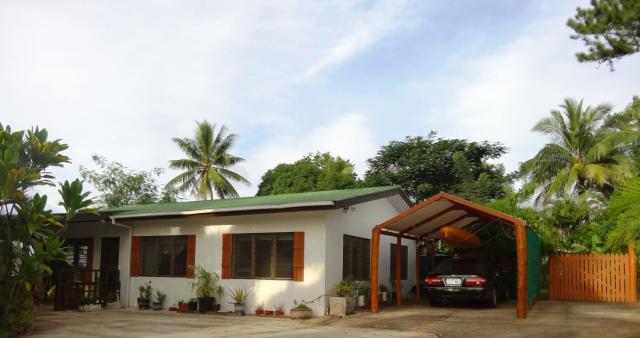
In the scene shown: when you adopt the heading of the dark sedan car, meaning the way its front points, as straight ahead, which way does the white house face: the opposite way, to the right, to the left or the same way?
the opposite way

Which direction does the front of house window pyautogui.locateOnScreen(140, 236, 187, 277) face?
toward the camera

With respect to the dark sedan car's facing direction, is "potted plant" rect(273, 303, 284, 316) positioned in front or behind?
behind

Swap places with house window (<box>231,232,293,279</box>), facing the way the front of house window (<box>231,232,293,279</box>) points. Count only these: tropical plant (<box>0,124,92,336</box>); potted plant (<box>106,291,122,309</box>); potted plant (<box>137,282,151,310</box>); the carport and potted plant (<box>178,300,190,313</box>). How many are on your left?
1

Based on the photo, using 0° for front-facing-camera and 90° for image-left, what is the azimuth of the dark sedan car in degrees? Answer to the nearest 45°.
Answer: approximately 225°

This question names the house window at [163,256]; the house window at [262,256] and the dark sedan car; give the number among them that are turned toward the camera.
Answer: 2

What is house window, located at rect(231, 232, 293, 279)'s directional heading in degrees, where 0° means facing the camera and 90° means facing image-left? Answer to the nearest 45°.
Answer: approximately 0°
